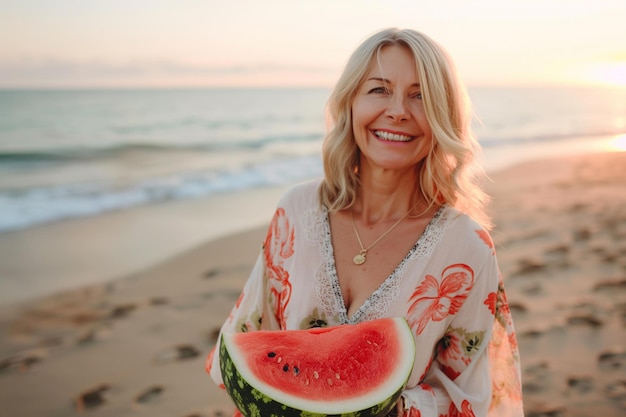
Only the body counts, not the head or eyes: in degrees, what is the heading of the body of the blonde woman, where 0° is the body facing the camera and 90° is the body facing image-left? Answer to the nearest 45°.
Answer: approximately 45°
